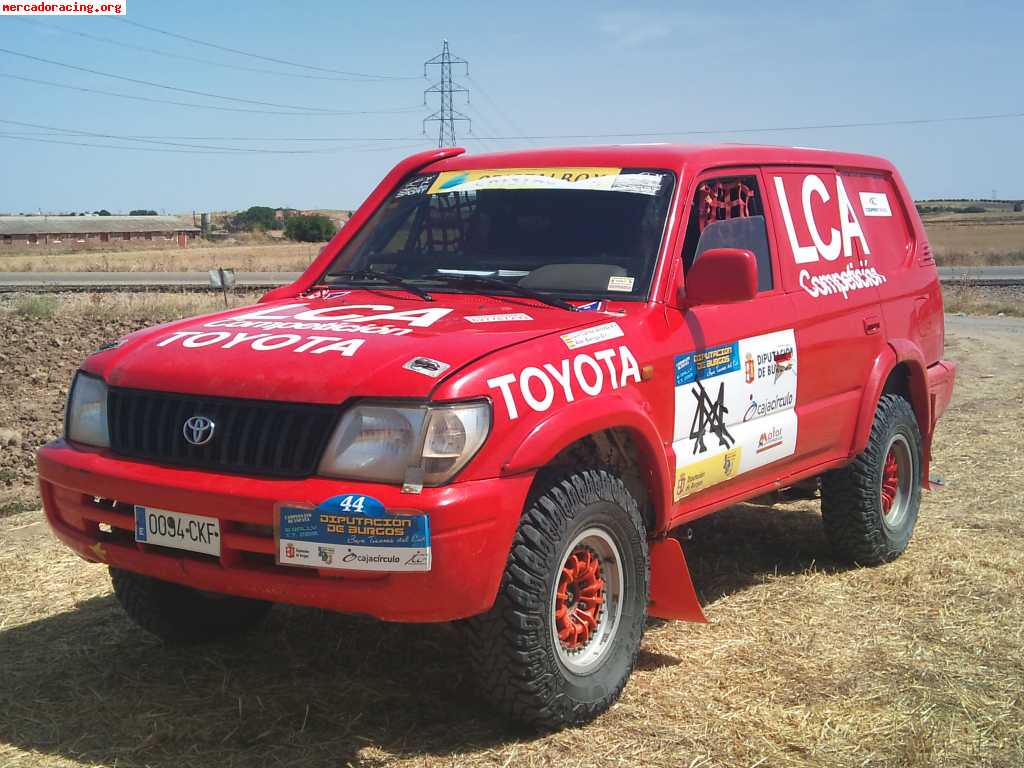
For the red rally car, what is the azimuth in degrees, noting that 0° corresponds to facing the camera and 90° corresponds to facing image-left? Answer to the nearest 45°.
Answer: approximately 45°
